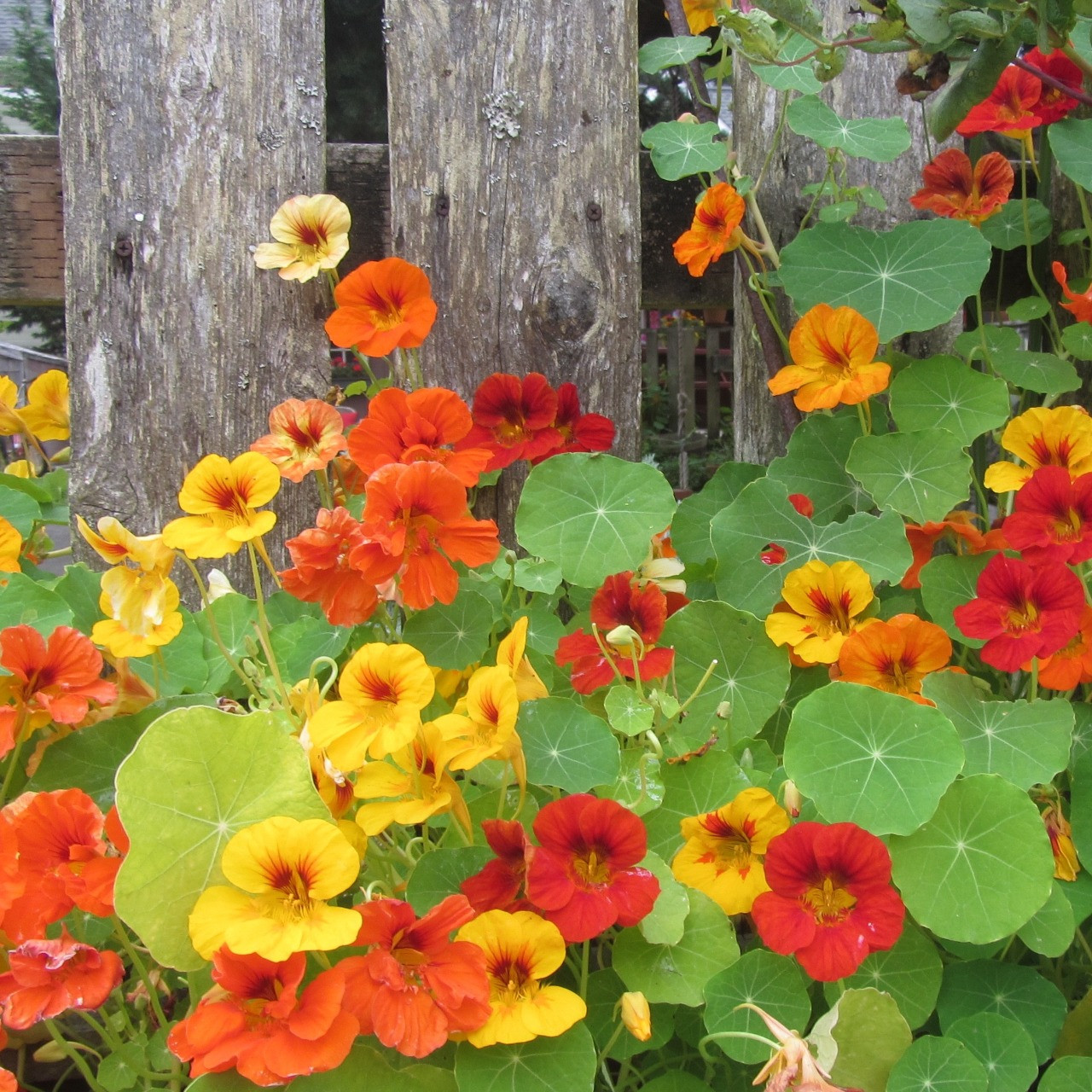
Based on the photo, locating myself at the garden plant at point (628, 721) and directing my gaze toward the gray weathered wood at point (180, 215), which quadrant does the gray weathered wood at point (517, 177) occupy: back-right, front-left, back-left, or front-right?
front-right

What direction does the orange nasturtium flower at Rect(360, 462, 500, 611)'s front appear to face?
toward the camera

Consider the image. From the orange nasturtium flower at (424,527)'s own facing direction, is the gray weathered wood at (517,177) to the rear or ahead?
to the rear

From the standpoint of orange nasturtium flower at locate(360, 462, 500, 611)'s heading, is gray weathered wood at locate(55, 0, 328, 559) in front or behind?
behind
